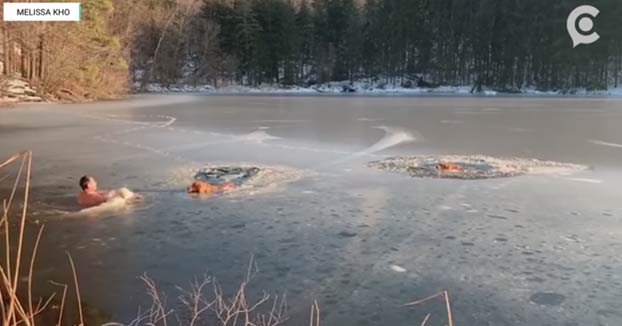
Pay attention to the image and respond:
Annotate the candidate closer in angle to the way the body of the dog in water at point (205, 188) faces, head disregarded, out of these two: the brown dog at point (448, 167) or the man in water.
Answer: the man in water

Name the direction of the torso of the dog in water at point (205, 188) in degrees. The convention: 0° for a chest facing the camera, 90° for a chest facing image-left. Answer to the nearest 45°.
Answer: approximately 90°

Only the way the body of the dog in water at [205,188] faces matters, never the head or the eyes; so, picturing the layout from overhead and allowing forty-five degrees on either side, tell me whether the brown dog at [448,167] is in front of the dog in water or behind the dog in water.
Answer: behind
